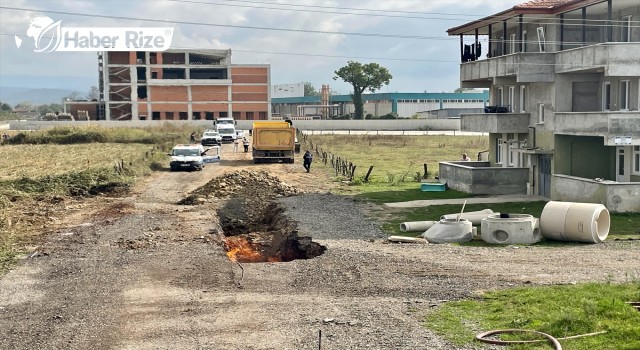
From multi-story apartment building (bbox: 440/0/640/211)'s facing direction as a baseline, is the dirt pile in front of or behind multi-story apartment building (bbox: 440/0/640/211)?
in front

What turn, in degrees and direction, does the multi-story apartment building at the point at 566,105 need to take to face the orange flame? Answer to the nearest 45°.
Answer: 0° — it already faces it

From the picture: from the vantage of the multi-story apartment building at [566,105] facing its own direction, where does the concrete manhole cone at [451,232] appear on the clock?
The concrete manhole cone is roughly at 11 o'clock from the multi-story apartment building.

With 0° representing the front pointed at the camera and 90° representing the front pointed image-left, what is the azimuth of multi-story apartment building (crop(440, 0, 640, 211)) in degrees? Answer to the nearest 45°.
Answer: approximately 45°

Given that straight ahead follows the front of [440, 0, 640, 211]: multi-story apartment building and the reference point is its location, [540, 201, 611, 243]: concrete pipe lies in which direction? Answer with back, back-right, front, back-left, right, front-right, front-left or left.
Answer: front-left

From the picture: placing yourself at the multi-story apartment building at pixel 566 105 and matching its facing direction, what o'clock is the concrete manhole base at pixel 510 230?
The concrete manhole base is roughly at 11 o'clock from the multi-story apartment building.

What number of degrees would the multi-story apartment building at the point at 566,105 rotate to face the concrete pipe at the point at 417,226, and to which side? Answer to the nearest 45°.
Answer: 0° — it already faces it

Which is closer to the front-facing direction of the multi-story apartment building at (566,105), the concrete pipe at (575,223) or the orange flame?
the orange flame
